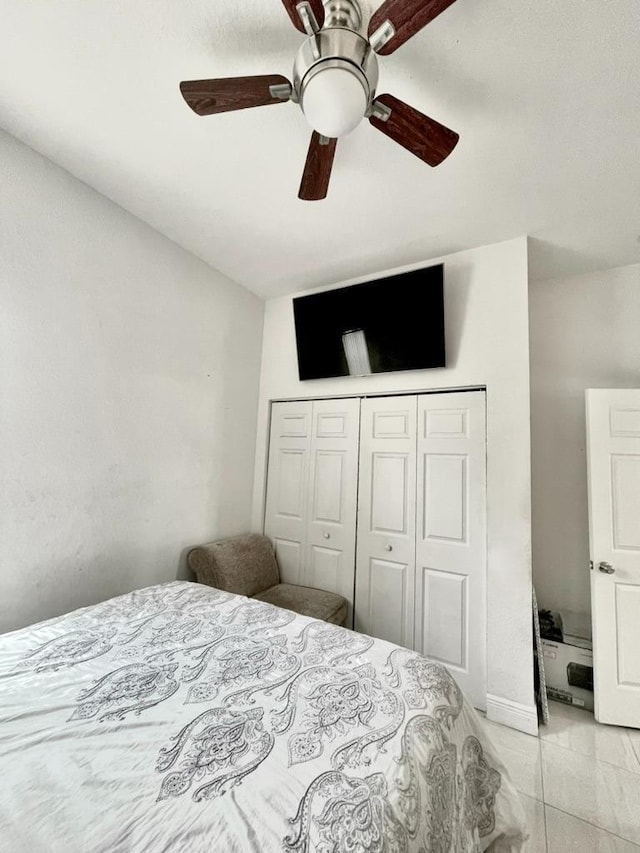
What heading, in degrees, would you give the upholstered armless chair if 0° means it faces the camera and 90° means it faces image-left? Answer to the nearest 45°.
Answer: approximately 315°

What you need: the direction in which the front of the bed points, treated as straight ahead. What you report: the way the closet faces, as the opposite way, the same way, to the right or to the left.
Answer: the opposite way

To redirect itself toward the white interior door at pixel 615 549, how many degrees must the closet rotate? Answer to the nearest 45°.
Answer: approximately 135° to its left

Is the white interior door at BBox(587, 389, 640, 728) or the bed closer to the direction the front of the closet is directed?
the bed

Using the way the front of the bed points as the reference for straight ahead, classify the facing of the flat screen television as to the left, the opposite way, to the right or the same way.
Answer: the opposite way

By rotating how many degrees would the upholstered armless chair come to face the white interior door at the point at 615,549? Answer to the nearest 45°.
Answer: approximately 45° to its left

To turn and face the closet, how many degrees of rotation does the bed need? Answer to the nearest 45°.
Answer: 0° — it already faces it

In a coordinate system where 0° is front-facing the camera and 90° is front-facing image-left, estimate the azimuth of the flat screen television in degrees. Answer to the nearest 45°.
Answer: approximately 45°

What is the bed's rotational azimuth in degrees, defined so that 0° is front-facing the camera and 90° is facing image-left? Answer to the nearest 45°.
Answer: approximately 225°
